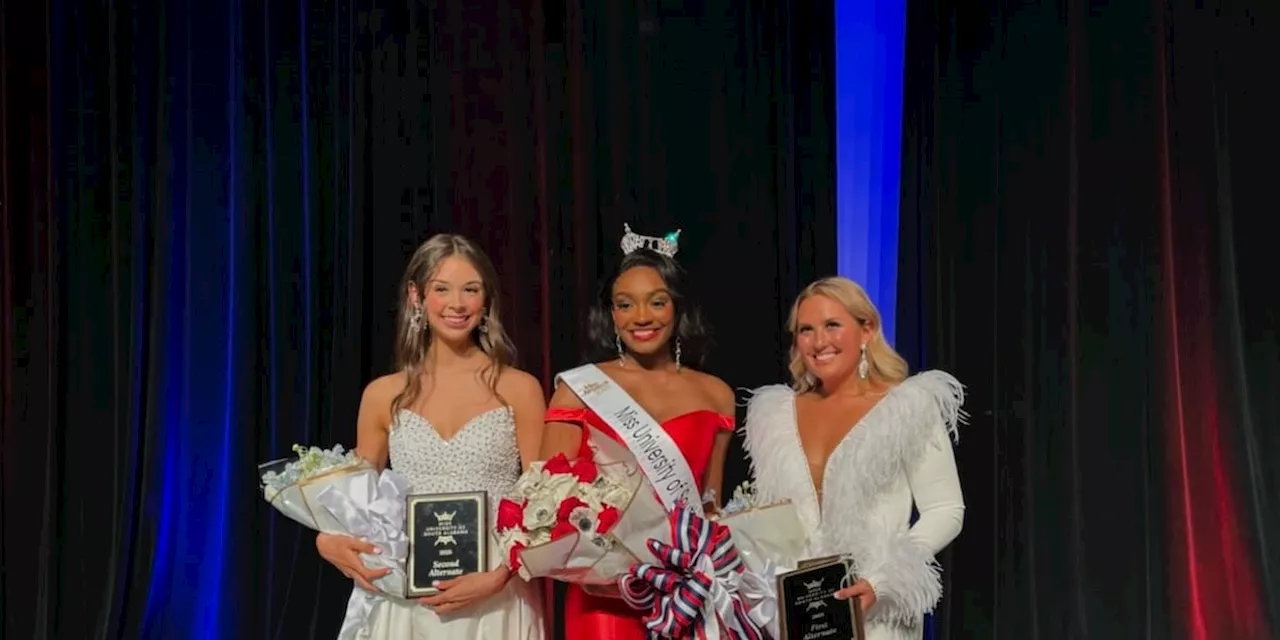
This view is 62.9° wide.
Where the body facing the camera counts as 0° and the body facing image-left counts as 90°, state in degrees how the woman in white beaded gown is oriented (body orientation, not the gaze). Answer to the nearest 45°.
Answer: approximately 0°

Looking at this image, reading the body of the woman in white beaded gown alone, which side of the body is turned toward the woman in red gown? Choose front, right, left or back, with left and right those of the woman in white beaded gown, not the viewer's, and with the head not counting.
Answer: left

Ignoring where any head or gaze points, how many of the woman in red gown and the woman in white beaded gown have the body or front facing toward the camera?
2

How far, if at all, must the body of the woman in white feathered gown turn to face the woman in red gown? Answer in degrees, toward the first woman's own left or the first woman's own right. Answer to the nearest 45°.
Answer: approximately 90° to the first woman's own right

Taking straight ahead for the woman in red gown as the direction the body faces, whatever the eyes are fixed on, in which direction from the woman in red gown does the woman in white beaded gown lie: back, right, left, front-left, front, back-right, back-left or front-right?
right

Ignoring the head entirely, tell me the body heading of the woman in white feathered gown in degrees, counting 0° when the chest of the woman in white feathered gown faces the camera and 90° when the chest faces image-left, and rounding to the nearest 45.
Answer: approximately 45°

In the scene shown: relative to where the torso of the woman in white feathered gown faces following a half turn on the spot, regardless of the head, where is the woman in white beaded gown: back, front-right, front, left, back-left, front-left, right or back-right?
back-left

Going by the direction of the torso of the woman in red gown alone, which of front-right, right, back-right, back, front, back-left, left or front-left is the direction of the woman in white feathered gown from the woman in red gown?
front-left
